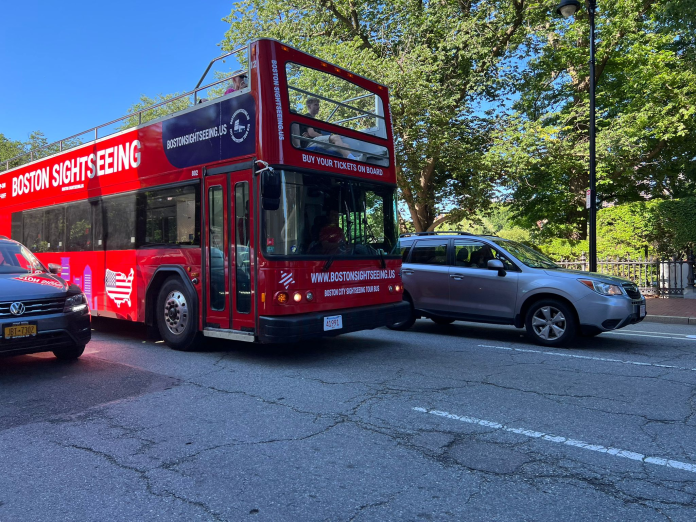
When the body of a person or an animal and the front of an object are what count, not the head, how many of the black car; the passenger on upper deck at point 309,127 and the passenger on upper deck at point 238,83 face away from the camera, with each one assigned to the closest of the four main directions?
0

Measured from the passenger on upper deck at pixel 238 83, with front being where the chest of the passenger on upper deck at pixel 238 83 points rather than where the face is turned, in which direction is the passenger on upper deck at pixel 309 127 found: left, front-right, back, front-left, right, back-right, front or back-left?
front-left

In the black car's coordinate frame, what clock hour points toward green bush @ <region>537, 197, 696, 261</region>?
The green bush is roughly at 10 o'clock from the black car.

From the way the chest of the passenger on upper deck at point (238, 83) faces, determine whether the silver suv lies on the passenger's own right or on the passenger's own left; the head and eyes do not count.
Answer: on the passenger's own left

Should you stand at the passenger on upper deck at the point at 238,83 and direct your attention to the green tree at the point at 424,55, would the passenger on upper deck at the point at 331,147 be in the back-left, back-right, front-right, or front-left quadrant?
front-right

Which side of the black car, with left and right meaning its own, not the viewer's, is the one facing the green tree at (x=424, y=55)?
left

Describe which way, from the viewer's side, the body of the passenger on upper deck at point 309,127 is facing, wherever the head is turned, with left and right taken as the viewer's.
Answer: facing the viewer and to the right of the viewer

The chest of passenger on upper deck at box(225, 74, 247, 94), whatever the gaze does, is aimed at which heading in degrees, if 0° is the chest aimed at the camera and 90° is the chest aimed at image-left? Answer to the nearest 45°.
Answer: approximately 315°

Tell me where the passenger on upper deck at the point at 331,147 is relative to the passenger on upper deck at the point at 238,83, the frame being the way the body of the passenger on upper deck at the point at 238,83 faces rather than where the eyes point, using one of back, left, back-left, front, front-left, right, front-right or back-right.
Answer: front-left

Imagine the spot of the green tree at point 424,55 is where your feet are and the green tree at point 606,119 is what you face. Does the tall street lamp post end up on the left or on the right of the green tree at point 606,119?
right

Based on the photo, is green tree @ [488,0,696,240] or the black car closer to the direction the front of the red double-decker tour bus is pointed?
the green tree

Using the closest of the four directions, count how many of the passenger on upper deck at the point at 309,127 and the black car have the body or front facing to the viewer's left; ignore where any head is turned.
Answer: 0

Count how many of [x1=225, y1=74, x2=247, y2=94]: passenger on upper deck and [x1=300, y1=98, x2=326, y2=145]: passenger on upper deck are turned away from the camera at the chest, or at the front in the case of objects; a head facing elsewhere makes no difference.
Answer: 0
